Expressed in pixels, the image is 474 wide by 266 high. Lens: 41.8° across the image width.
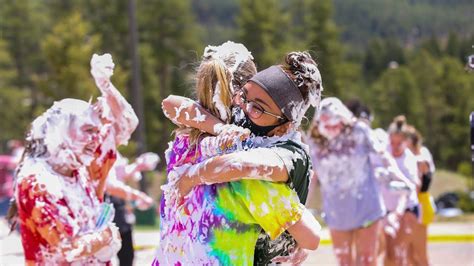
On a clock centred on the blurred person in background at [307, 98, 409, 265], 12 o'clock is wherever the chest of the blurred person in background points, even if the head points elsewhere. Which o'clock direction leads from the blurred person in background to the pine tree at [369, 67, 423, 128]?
The pine tree is roughly at 6 o'clock from the blurred person in background.

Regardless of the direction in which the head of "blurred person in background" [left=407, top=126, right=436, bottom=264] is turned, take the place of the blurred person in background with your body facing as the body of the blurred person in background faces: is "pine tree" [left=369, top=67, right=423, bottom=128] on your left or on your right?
on your right
